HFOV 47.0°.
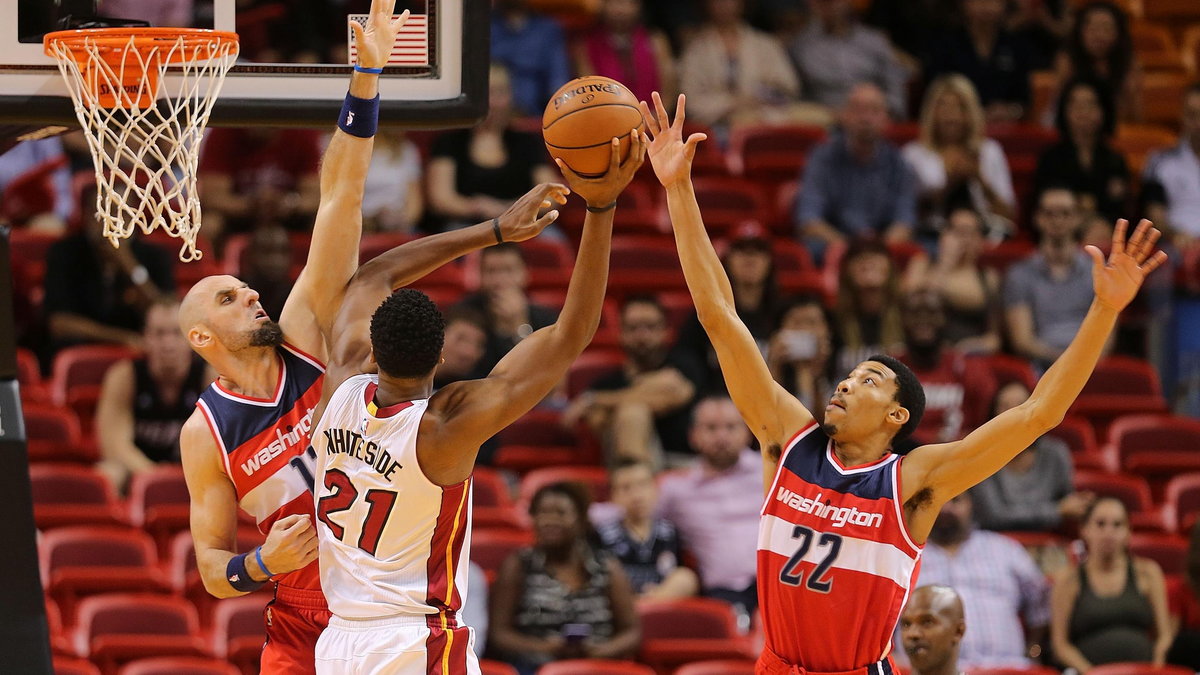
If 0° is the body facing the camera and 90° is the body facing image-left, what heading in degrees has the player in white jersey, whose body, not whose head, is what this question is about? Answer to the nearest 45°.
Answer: approximately 225°

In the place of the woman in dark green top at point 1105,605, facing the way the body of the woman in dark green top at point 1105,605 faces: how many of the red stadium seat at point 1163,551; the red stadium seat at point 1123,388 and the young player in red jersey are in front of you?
1

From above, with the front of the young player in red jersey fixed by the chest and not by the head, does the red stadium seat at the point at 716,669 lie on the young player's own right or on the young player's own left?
on the young player's own right

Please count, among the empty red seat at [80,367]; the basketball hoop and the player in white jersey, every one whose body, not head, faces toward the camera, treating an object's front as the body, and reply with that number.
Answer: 2

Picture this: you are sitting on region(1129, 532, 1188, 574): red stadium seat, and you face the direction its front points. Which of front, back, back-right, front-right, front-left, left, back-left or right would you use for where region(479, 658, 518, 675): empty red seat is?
front-right

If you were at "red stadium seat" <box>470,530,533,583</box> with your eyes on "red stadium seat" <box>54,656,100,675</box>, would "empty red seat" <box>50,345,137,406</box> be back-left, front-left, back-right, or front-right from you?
front-right

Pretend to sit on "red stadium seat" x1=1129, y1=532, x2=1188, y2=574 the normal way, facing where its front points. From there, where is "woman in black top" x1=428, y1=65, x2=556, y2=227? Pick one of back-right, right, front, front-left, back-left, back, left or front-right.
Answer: right

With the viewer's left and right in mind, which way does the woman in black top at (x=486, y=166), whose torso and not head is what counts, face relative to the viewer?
facing the viewer

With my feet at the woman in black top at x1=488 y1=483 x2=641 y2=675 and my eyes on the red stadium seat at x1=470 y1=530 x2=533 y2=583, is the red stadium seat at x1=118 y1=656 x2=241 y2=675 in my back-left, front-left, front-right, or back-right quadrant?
front-left

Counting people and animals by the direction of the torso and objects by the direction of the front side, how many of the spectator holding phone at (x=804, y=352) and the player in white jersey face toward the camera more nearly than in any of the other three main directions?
1

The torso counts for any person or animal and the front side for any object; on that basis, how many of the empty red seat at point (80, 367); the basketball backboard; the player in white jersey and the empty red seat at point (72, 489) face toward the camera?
3

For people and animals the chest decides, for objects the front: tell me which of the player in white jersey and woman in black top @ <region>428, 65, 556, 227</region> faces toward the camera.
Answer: the woman in black top

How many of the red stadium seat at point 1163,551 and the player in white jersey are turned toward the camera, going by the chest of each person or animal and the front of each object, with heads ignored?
1

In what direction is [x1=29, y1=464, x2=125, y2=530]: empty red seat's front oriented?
toward the camera

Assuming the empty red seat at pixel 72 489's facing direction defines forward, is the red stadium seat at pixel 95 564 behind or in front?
in front

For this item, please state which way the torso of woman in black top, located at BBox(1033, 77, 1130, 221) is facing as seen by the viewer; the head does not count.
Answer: toward the camera

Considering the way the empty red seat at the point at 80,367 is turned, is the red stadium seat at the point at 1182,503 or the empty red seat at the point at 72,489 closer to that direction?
the empty red seat

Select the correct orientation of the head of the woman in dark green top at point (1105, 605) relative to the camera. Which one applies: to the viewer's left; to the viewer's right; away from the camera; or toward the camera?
toward the camera
